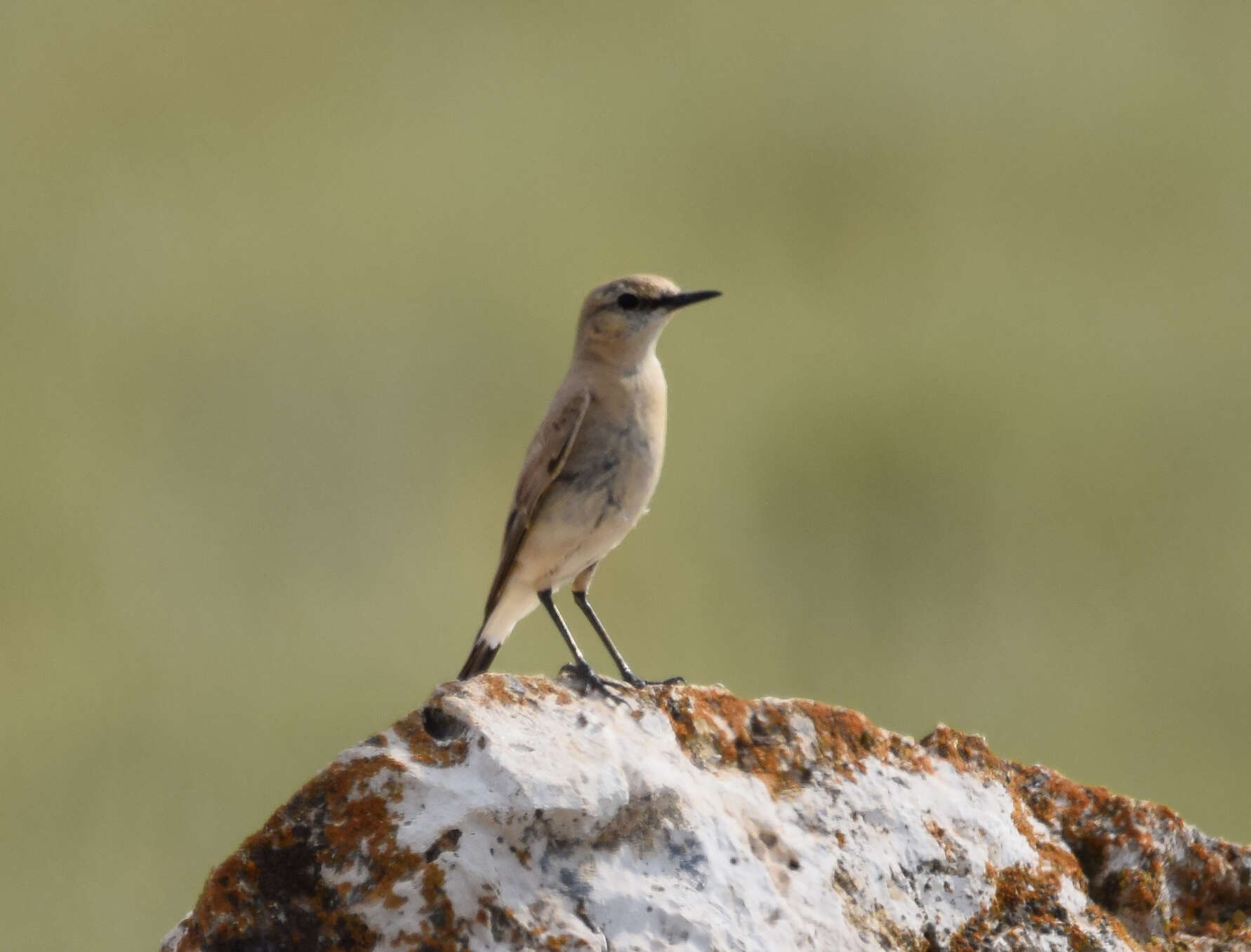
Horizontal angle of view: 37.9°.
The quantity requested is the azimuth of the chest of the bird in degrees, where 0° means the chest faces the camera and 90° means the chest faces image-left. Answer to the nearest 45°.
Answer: approximately 270°
